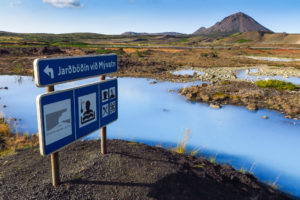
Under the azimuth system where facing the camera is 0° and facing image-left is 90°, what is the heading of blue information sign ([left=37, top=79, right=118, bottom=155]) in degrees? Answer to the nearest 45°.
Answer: approximately 315°

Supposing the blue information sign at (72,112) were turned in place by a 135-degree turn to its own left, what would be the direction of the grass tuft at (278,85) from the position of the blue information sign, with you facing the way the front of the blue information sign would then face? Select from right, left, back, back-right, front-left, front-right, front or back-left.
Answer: front-right

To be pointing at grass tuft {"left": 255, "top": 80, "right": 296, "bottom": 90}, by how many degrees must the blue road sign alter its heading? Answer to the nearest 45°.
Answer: approximately 90° to its left

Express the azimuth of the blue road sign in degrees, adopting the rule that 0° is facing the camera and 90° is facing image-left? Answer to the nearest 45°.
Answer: approximately 315°
